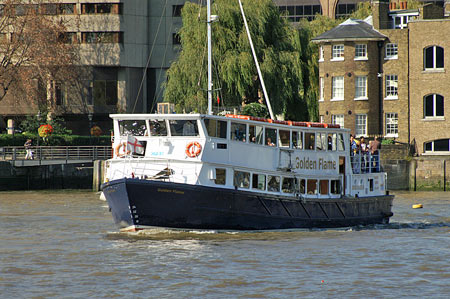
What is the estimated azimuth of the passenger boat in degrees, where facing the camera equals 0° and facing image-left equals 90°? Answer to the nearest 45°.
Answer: approximately 45°
